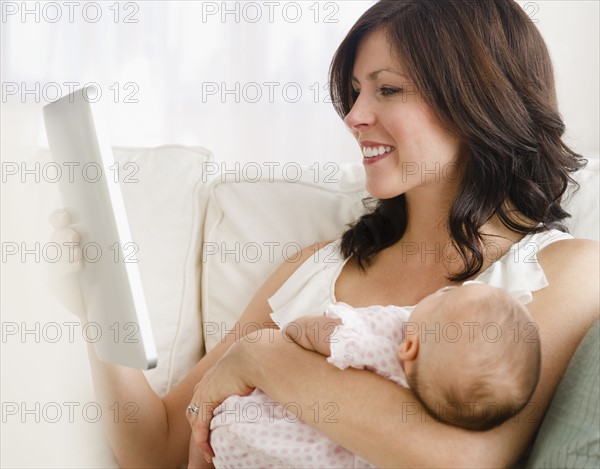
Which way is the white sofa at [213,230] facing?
toward the camera

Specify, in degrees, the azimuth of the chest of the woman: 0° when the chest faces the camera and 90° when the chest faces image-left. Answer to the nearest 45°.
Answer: approximately 45°
